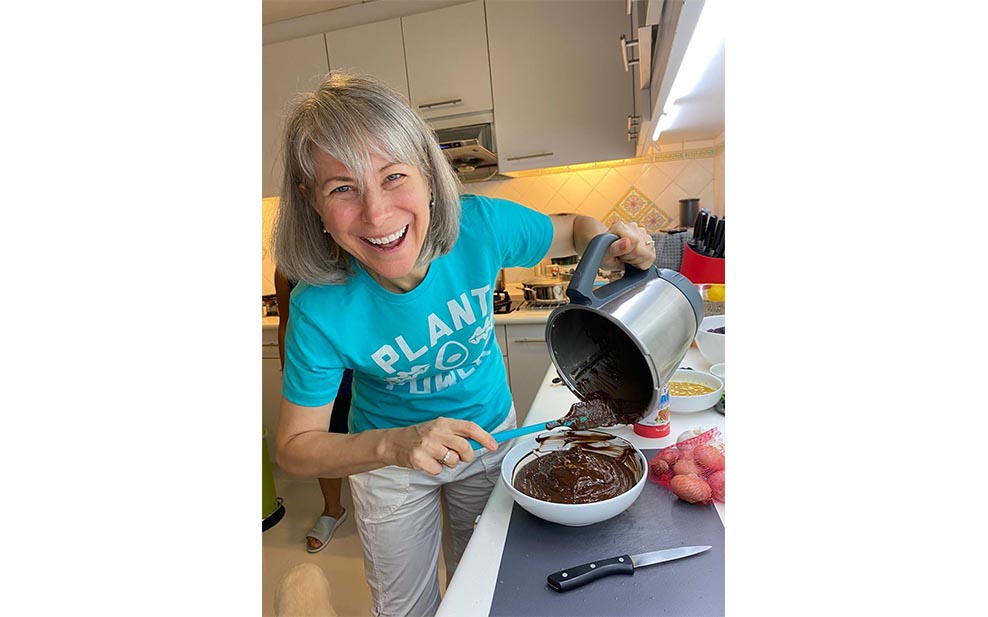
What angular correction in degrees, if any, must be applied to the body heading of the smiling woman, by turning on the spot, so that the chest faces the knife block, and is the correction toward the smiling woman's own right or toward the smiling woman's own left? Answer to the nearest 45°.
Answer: approximately 90° to the smiling woman's own left

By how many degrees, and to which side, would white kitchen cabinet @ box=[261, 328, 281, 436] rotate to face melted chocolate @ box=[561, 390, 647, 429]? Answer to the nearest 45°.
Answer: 0° — it already faces it

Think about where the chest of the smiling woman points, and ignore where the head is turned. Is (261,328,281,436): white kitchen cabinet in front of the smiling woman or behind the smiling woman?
behind
